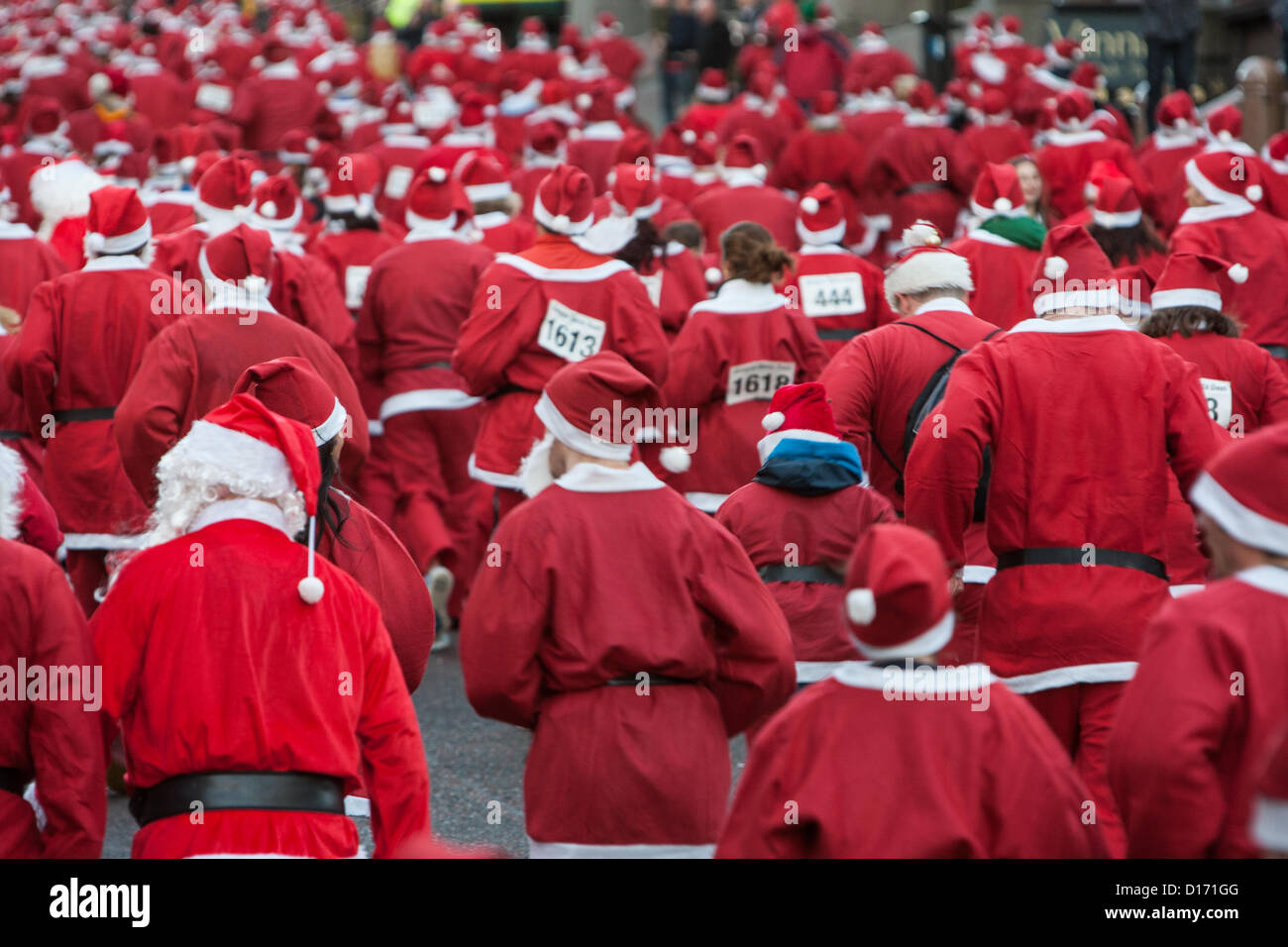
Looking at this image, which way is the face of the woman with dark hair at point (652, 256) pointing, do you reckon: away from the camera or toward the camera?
away from the camera

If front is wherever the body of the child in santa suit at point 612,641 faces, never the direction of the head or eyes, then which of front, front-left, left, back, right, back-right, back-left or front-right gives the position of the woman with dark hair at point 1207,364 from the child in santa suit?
front-right

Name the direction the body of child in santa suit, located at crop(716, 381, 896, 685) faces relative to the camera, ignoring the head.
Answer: away from the camera

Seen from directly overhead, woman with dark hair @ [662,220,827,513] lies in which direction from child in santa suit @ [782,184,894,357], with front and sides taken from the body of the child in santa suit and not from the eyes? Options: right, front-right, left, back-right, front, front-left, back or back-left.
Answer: back

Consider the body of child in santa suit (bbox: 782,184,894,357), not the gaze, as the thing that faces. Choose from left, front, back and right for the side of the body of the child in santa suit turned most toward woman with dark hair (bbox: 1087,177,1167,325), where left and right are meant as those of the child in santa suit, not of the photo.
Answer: right

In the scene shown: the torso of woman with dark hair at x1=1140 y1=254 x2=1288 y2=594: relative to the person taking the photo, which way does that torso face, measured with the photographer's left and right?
facing away from the viewer

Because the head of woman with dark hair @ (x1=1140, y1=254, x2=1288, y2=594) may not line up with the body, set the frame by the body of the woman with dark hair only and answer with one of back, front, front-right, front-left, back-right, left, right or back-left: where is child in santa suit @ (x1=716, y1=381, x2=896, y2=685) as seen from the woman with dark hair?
back-left

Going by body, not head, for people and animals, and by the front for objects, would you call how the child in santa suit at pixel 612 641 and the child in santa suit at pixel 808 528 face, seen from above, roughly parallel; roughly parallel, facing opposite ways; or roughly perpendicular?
roughly parallel

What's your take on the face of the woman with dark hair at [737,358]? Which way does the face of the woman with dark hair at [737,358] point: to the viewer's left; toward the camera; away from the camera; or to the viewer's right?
away from the camera

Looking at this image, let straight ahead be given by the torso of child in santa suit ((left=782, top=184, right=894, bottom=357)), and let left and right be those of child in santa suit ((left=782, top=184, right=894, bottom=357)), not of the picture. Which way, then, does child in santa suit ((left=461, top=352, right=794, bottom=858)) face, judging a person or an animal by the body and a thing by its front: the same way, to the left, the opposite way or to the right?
the same way

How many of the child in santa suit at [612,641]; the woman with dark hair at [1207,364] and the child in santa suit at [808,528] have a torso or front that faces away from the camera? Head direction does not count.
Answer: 3

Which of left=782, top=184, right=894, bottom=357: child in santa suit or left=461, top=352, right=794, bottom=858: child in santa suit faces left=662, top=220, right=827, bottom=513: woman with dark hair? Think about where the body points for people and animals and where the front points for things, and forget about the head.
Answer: left=461, top=352, right=794, bottom=858: child in santa suit

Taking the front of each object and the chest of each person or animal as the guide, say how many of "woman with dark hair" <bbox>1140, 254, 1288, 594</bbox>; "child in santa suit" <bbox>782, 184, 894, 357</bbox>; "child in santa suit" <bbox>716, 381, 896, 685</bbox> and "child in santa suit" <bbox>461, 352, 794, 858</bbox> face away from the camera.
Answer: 4

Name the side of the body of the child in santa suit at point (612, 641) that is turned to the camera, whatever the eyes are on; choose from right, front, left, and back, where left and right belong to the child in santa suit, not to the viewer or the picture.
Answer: back

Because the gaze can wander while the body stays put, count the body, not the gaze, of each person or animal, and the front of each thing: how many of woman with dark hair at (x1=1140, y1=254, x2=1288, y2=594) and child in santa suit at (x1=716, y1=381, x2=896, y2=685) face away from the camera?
2

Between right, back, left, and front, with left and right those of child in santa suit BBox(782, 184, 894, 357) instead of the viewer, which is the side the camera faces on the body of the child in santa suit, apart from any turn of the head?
back

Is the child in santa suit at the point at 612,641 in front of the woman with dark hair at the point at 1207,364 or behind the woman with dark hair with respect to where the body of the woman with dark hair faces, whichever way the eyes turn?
behind

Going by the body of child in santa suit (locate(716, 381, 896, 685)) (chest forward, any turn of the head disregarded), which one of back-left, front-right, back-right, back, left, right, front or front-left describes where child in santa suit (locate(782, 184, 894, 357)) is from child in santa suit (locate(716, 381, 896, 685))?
front

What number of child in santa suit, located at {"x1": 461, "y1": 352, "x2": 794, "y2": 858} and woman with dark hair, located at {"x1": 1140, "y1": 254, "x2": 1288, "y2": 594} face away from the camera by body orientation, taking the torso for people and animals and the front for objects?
2

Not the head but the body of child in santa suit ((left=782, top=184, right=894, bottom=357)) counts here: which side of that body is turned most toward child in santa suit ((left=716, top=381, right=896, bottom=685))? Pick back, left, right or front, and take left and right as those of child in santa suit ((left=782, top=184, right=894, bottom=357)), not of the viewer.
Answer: back
